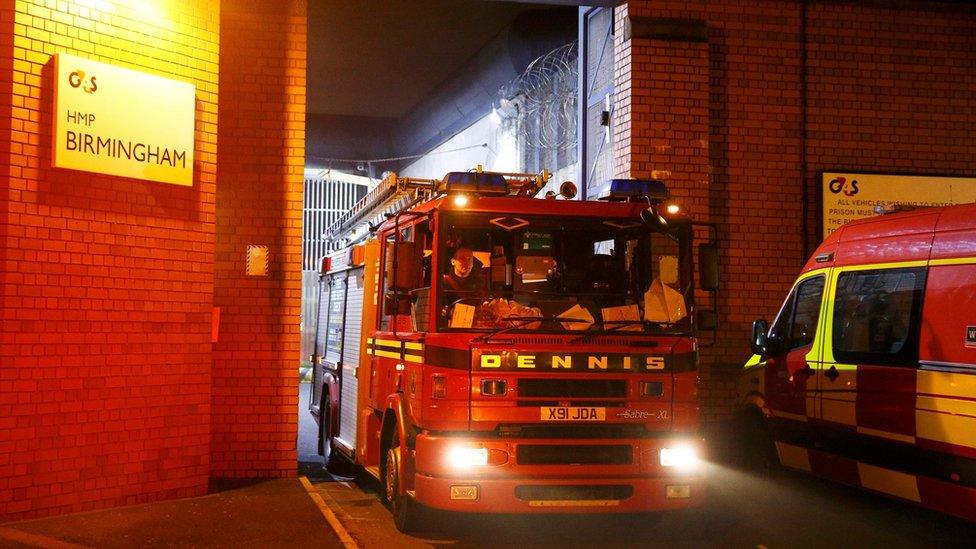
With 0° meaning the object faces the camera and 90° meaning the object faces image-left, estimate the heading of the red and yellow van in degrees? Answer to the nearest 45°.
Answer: approximately 135°

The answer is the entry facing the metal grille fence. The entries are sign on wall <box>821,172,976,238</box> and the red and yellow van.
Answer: the red and yellow van

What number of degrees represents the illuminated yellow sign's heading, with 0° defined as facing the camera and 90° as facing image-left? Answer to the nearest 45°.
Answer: approximately 315°

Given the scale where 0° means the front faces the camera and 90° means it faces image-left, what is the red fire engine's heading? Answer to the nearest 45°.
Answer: approximately 0°

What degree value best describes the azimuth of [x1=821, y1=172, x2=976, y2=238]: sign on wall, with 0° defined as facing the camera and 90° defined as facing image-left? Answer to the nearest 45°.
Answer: approximately 0°

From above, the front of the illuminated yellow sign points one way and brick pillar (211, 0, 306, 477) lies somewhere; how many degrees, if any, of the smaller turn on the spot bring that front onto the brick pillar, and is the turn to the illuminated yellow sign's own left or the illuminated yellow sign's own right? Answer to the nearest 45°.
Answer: approximately 90° to the illuminated yellow sign's own left

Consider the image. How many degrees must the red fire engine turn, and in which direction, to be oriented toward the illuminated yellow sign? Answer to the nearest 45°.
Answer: approximately 90° to its right

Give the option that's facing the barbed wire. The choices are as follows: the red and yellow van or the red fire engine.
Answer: the red and yellow van

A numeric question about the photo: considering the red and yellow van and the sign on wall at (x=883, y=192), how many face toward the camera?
1

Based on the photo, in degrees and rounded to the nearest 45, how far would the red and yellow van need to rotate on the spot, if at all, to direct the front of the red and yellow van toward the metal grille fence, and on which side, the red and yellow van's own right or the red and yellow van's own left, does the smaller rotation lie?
0° — it already faces it

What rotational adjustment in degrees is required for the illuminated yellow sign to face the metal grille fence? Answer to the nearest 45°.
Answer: approximately 135° to its left

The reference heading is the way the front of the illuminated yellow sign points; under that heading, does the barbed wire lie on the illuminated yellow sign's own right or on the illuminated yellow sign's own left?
on the illuminated yellow sign's own left
